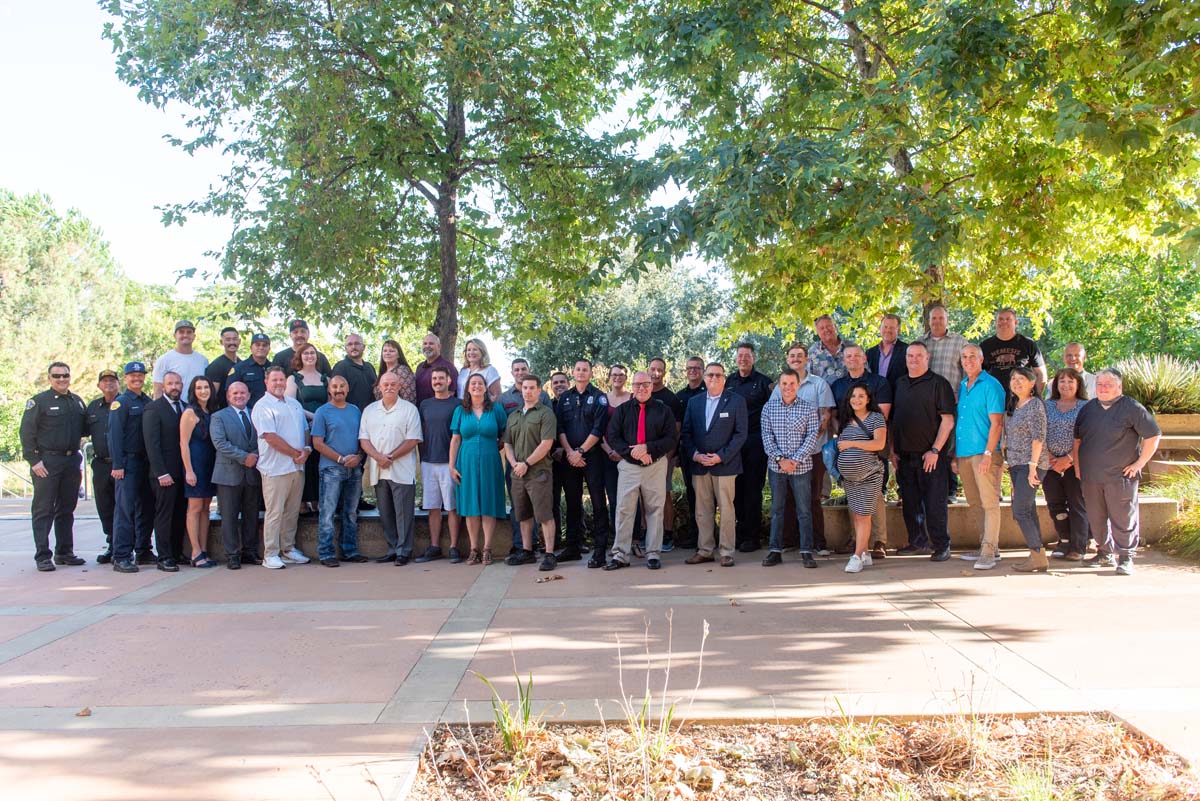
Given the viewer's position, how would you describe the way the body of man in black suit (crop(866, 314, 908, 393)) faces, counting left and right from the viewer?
facing the viewer

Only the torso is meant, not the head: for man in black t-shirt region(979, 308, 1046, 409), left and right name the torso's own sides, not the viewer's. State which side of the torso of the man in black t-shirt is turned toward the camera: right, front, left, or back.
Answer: front

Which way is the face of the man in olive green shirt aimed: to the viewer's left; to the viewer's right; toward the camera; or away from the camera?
toward the camera

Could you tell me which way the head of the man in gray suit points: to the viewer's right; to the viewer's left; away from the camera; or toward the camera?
toward the camera

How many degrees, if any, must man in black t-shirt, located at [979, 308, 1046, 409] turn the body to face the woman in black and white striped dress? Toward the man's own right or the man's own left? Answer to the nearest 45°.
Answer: approximately 45° to the man's own right

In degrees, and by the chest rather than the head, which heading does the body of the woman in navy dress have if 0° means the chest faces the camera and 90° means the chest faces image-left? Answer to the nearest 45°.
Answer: approximately 315°

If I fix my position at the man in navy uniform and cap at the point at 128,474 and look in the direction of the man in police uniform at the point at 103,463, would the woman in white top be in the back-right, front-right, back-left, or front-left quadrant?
back-right

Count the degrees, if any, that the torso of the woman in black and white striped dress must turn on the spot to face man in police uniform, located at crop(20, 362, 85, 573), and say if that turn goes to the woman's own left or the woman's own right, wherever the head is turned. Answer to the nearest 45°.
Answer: approximately 45° to the woman's own right

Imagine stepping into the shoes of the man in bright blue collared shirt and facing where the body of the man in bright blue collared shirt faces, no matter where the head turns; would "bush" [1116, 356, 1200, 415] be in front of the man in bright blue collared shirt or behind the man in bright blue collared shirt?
behind

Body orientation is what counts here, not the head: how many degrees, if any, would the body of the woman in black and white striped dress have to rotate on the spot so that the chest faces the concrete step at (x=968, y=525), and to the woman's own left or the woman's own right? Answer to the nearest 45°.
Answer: approximately 180°

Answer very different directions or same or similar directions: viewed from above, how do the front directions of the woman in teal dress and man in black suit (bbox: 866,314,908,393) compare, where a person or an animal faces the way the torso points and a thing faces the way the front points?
same or similar directions

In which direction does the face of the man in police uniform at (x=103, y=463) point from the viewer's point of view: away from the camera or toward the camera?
toward the camera

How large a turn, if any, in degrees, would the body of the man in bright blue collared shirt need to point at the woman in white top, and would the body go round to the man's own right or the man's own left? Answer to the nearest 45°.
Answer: approximately 45° to the man's own right

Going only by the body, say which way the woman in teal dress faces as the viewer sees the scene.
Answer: toward the camera

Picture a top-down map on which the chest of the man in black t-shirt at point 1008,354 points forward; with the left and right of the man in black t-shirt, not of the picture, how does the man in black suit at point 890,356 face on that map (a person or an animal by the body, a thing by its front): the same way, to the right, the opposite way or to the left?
the same way

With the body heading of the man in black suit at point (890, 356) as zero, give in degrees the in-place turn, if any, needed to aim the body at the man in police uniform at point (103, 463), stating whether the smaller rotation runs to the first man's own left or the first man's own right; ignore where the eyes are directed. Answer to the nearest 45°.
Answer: approximately 90° to the first man's own right
